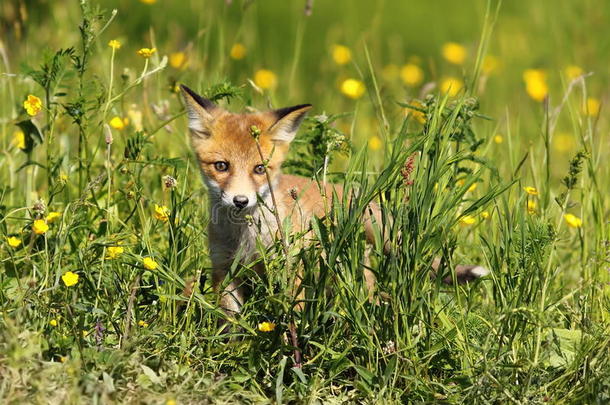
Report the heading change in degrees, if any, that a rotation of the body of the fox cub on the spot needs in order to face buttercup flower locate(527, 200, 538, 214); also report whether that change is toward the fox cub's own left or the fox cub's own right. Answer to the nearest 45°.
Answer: approximately 135° to the fox cub's own left

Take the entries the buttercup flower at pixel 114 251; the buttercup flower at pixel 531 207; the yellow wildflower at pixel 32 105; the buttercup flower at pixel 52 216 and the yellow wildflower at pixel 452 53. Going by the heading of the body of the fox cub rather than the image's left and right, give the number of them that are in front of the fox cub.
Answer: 3

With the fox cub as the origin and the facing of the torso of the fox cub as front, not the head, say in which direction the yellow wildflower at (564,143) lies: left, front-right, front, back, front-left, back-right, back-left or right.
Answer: back

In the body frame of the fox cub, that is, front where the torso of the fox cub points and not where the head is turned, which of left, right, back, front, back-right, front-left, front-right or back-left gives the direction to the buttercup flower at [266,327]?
front-left

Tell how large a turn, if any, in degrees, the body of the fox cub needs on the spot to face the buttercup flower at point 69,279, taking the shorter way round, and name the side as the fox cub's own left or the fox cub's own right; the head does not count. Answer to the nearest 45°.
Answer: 0° — it already faces it

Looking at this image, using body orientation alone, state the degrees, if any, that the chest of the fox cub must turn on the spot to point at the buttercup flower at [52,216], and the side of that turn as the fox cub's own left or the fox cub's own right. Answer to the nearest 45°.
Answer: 0° — it already faces it

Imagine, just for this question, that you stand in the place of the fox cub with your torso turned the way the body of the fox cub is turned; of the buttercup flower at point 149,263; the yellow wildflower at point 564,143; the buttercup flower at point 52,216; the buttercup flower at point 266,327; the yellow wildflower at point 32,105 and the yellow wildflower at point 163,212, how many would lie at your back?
1

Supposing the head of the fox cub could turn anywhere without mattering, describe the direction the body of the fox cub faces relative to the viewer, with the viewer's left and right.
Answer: facing the viewer and to the left of the viewer

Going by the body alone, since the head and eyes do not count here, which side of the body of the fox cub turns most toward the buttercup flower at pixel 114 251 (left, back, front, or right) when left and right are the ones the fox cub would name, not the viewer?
front

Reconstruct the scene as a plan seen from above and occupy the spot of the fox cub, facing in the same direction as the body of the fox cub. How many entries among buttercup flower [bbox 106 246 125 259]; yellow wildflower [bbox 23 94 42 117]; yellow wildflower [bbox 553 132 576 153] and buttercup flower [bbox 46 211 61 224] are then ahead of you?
3

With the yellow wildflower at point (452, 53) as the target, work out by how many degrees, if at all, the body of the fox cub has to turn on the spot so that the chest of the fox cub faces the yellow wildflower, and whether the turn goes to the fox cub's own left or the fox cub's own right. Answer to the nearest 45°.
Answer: approximately 135° to the fox cub's own right

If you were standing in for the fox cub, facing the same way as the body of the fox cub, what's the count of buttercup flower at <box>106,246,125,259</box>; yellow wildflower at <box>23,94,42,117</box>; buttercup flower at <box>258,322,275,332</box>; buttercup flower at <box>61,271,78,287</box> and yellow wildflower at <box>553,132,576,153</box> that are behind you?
1
